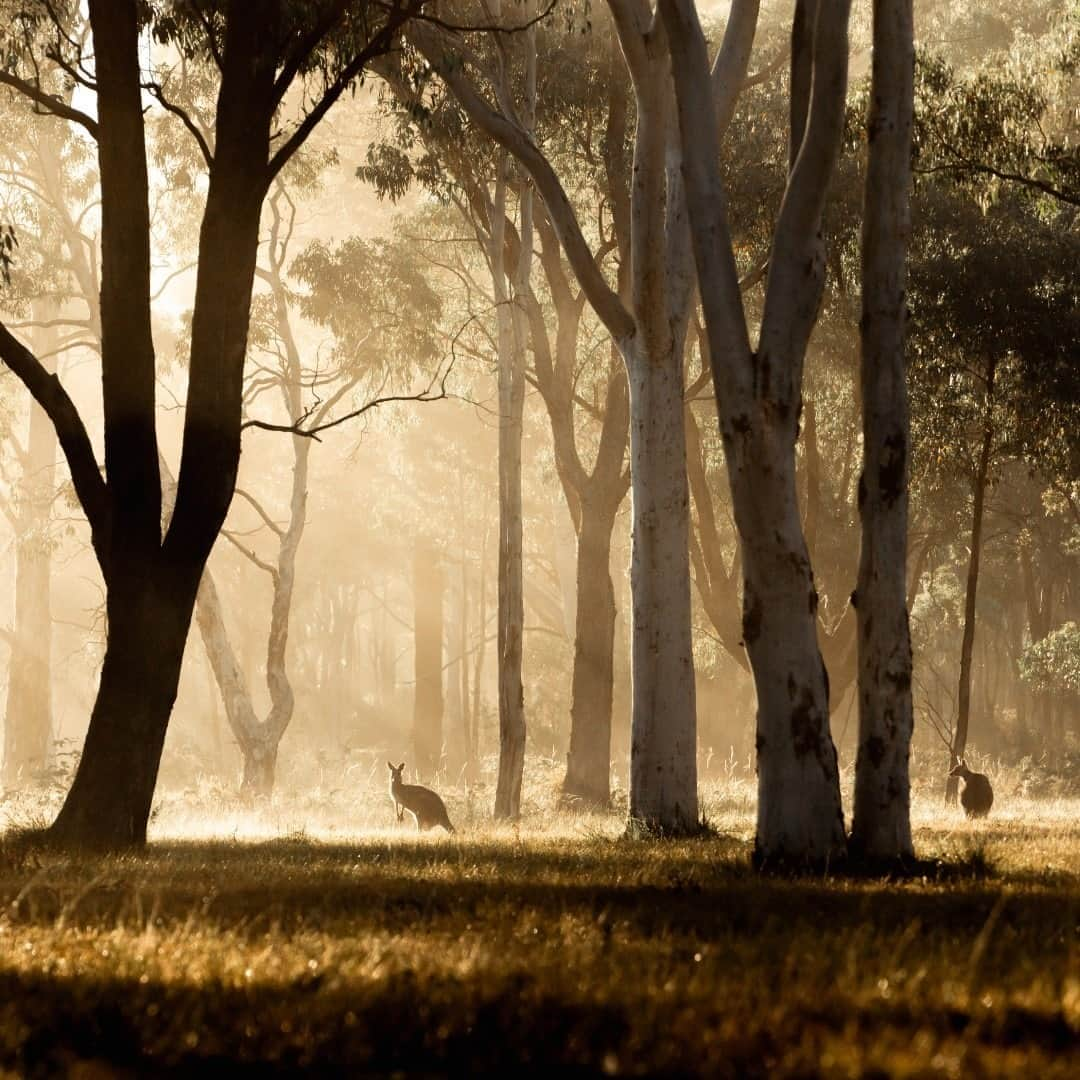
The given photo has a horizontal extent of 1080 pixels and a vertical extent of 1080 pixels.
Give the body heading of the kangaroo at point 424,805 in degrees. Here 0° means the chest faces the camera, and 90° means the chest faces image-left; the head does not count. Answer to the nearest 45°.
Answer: approximately 90°

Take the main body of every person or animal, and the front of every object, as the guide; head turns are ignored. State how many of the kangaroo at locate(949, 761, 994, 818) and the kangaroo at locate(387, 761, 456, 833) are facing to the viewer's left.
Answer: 2

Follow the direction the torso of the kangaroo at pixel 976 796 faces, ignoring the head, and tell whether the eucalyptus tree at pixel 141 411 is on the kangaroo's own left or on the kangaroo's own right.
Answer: on the kangaroo's own left

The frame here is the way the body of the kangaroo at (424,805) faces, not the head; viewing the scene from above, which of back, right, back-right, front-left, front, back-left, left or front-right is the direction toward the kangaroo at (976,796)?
back

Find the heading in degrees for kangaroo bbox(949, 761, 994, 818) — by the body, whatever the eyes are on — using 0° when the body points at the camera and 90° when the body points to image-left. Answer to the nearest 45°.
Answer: approximately 90°
